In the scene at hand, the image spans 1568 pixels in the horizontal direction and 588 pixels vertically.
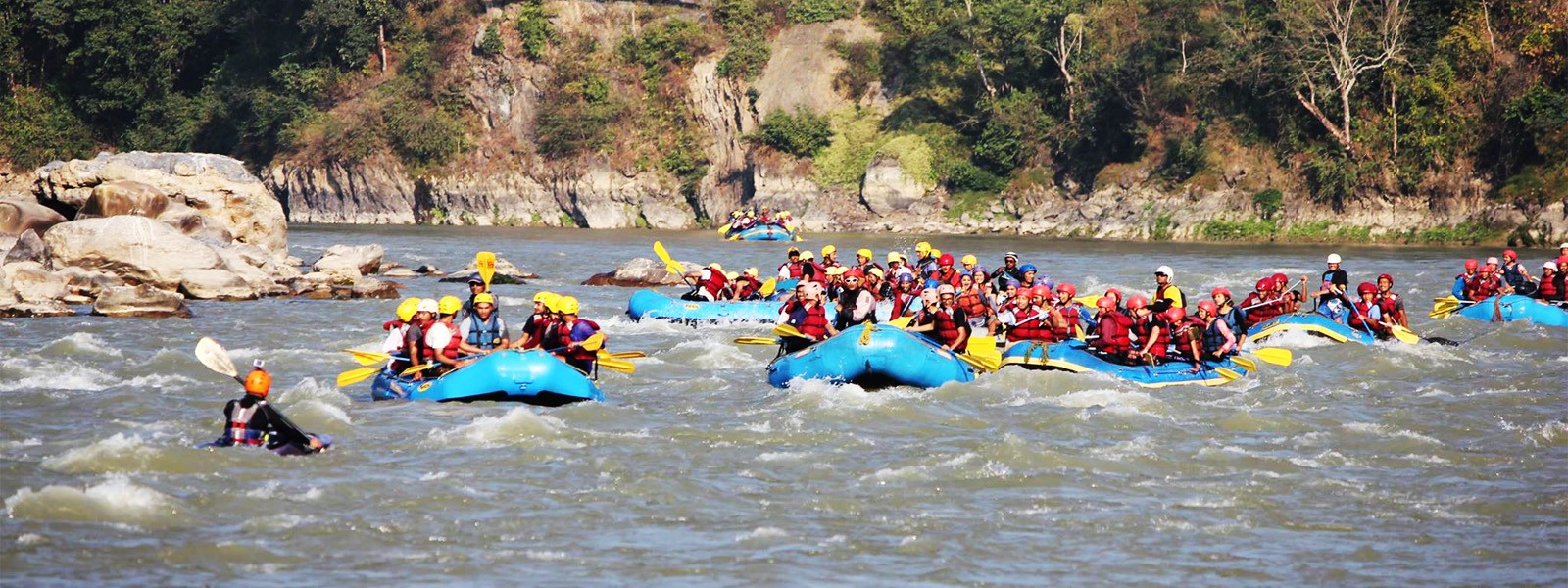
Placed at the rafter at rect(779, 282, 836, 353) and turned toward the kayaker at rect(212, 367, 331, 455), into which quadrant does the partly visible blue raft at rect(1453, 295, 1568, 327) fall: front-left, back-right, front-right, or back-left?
back-left

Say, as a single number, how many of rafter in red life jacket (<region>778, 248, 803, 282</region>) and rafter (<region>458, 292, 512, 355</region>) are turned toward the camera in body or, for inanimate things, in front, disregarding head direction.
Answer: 2

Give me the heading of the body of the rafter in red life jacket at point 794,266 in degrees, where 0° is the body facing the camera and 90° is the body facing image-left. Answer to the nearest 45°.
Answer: approximately 0°

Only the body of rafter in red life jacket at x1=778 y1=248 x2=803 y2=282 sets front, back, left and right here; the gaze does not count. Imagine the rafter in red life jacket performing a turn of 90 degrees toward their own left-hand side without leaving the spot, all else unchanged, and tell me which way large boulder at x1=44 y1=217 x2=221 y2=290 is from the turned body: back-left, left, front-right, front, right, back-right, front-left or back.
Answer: back

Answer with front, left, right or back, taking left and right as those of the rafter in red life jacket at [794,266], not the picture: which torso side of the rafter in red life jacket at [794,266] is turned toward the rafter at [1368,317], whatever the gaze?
left

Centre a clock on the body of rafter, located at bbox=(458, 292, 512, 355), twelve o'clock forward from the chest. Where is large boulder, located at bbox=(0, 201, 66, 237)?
The large boulder is roughly at 5 o'clock from the rafter.

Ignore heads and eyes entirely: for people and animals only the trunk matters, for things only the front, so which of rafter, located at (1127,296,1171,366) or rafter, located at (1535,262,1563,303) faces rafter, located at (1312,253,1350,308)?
rafter, located at (1535,262,1563,303)
